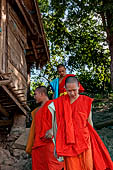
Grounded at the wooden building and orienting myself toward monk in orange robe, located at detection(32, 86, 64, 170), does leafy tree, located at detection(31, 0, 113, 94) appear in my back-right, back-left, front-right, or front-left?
back-left

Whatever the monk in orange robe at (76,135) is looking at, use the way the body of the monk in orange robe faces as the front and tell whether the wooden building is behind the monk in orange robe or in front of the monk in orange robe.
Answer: behind

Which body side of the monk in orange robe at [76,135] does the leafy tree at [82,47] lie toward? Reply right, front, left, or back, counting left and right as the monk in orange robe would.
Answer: back

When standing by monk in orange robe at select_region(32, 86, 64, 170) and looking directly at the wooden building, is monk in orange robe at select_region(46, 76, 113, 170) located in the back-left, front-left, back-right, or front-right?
back-right

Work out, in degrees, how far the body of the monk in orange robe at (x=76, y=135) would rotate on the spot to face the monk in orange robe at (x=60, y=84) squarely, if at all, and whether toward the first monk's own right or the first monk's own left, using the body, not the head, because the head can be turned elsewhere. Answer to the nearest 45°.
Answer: approximately 180°

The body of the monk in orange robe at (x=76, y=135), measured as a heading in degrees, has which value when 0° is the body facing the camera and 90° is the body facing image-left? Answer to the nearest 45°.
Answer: approximately 0°

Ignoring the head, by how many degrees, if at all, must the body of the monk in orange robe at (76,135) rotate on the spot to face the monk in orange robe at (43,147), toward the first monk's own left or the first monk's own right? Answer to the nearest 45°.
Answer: approximately 135° to the first monk's own right
